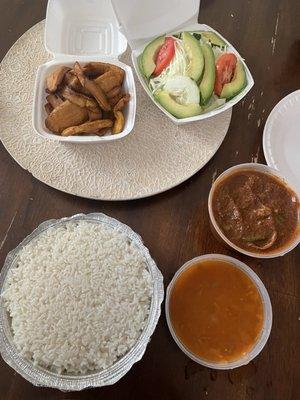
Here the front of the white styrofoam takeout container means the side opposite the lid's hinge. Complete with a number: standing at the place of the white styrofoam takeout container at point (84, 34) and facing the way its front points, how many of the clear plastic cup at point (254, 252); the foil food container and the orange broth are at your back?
0

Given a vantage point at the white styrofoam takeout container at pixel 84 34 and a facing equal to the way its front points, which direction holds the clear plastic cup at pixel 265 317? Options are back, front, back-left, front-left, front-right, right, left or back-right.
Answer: front

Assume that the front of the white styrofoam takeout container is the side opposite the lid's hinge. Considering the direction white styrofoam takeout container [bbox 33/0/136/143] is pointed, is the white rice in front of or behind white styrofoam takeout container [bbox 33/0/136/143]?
in front

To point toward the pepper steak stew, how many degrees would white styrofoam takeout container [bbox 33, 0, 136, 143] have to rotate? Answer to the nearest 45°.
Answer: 0° — it already faces it

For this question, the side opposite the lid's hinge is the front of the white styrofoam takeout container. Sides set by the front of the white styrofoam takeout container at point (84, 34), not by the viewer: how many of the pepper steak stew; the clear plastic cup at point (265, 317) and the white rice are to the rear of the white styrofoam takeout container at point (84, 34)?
0

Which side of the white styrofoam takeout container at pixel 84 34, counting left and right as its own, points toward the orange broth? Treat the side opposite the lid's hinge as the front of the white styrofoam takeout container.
front

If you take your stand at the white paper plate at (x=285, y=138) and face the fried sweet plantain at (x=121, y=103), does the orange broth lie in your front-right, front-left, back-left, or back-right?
front-left

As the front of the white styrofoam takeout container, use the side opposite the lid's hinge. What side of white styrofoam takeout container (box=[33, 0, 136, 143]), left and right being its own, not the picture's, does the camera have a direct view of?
front

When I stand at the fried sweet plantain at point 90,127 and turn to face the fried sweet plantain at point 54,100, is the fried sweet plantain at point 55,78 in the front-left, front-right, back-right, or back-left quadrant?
front-right
